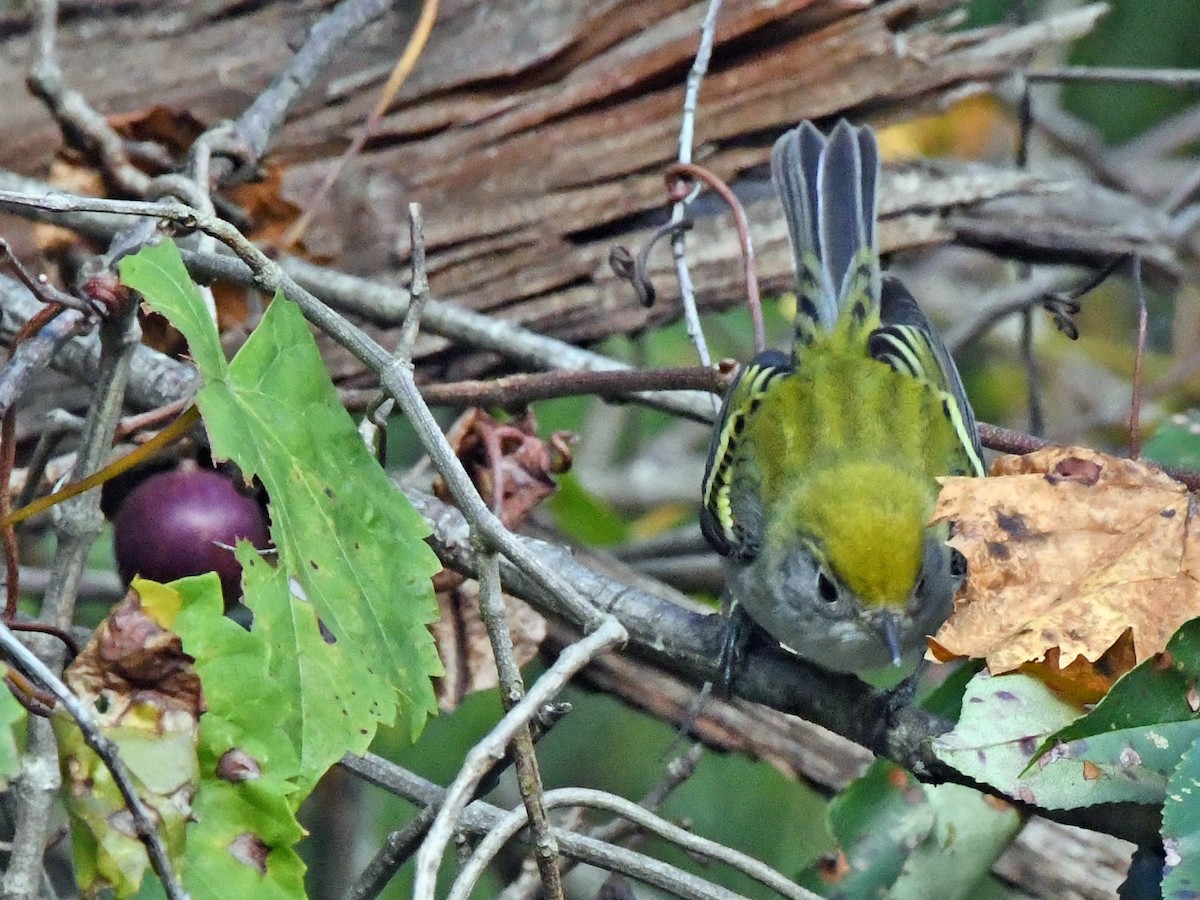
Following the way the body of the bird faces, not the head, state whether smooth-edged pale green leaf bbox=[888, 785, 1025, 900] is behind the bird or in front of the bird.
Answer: in front

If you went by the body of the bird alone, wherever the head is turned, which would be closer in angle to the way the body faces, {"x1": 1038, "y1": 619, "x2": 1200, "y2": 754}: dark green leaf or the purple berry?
the dark green leaf

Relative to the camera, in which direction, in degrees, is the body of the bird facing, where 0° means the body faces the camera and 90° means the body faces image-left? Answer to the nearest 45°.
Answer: approximately 0°

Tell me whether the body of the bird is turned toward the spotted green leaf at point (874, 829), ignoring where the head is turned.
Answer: yes

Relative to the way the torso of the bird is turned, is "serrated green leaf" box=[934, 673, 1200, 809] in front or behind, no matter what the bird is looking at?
in front
